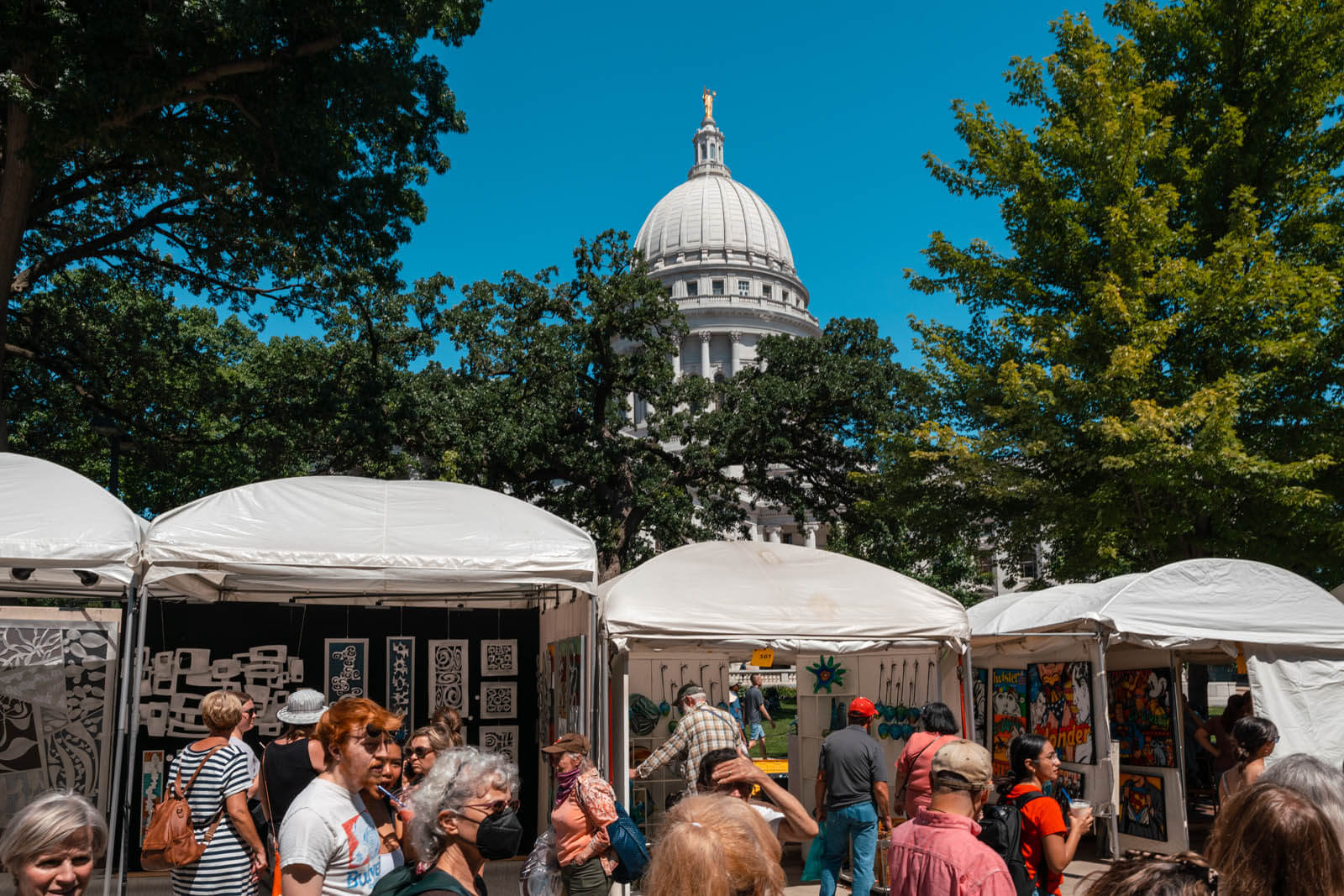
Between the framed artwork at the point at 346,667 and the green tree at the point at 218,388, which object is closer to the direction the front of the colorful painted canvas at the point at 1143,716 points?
the framed artwork

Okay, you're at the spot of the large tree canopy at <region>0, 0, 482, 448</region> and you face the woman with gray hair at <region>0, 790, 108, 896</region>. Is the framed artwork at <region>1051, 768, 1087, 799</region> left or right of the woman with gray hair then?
left

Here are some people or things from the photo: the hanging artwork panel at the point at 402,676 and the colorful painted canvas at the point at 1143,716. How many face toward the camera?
2

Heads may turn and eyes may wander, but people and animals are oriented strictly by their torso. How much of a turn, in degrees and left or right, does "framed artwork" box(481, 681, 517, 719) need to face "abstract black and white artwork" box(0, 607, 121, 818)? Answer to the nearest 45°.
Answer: approximately 90° to its right

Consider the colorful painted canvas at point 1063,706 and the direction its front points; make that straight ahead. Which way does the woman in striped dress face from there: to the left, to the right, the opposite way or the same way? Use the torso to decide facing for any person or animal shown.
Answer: the opposite way

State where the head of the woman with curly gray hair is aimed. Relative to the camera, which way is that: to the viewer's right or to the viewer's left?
to the viewer's right

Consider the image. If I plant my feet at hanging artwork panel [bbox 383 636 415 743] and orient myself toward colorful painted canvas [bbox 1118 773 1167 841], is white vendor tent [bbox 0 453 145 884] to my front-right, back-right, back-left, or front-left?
back-right
